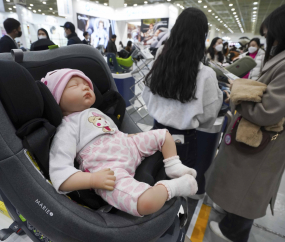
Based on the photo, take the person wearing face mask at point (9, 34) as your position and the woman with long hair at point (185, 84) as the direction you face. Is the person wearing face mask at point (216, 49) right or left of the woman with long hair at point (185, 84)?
left

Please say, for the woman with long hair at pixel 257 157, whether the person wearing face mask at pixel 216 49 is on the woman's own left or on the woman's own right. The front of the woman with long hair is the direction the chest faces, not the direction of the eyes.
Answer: on the woman's own right

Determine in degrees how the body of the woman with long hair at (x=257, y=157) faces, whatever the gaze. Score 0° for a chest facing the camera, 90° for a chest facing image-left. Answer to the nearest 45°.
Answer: approximately 90°

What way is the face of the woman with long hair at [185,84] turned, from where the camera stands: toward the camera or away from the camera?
away from the camera

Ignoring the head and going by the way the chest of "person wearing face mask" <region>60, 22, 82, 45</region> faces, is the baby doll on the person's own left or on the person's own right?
on the person's own left
